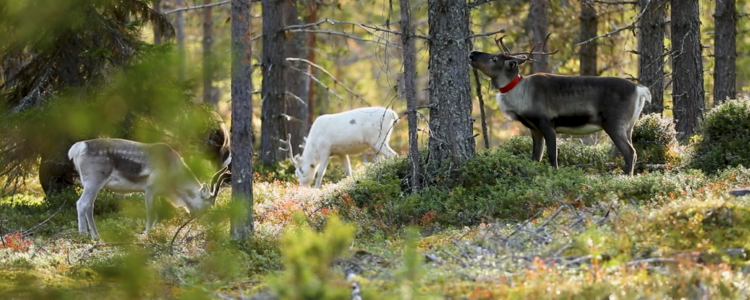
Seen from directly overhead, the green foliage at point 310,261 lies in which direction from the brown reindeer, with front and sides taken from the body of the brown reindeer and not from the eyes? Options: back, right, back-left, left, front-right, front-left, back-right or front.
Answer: left

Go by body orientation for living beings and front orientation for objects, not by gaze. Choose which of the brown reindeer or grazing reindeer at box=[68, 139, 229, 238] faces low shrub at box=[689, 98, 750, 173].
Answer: the grazing reindeer

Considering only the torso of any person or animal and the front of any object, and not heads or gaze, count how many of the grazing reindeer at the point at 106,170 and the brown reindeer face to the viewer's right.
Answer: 1

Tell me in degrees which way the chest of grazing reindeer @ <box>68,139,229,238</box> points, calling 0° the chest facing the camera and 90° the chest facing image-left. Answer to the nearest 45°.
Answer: approximately 270°

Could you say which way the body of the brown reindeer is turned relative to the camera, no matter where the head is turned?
to the viewer's left

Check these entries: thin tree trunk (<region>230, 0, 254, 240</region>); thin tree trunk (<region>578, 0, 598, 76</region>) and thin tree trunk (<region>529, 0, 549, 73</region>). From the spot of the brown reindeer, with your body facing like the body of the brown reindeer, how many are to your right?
2

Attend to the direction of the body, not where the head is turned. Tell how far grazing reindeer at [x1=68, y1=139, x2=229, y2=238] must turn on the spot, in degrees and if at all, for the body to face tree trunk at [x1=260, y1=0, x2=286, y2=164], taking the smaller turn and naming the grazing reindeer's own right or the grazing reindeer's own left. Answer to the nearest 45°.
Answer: approximately 45° to the grazing reindeer's own left

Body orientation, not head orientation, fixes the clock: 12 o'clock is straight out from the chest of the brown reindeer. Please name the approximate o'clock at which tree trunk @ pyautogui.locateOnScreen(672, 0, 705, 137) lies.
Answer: The tree trunk is roughly at 4 o'clock from the brown reindeer.

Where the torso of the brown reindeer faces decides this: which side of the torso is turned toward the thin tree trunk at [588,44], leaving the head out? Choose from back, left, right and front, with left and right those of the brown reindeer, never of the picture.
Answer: right

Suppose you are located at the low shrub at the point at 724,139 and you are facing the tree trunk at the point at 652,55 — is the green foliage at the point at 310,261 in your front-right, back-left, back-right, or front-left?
back-left

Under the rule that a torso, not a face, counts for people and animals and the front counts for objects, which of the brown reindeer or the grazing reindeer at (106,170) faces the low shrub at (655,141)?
the grazing reindeer
